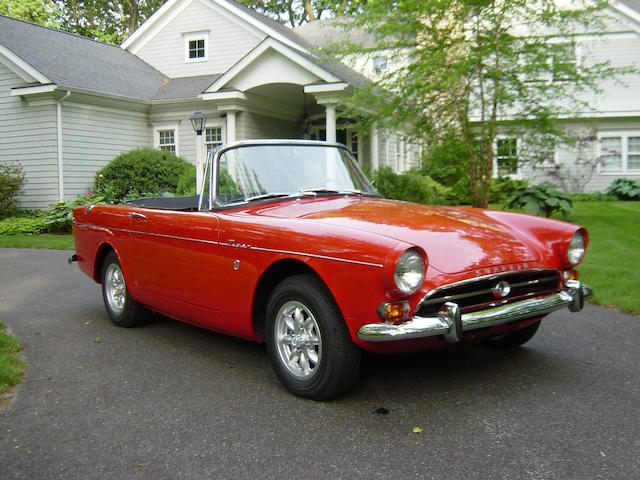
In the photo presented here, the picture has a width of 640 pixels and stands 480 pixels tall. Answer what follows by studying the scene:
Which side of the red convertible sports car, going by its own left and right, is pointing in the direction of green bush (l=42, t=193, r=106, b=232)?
back

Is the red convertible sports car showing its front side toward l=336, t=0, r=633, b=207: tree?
no

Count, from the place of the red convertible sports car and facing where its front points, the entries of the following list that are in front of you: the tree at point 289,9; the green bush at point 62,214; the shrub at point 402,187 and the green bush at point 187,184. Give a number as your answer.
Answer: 0

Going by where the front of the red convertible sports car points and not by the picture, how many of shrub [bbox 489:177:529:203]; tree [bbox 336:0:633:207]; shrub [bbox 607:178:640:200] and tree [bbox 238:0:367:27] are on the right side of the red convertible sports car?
0

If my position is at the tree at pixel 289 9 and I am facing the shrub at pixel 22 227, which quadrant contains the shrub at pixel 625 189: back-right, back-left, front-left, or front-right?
front-left

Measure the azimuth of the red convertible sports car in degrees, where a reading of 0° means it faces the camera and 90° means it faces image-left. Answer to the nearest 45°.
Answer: approximately 315°

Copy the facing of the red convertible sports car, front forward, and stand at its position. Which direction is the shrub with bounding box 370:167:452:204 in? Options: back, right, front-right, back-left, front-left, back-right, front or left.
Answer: back-left

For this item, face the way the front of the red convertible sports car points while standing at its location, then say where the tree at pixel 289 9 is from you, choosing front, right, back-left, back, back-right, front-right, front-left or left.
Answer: back-left

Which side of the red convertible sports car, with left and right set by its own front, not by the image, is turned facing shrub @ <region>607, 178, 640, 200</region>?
left

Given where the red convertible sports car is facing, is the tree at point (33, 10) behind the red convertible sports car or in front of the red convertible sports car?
behind

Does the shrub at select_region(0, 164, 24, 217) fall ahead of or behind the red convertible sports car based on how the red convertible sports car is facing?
behind

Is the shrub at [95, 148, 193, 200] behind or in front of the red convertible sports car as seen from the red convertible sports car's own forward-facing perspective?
behind

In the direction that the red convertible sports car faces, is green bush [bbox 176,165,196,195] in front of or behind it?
behind

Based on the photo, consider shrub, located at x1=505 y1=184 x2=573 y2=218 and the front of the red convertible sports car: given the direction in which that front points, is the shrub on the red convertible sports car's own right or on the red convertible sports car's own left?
on the red convertible sports car's own left

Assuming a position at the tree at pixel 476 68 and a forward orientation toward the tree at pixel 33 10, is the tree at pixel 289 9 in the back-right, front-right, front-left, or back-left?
front-right
